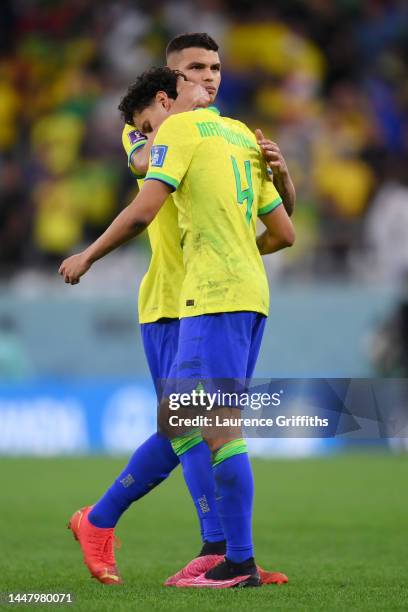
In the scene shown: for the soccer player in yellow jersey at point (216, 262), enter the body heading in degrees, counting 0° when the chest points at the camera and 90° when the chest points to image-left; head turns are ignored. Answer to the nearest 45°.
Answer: approximately 135°
